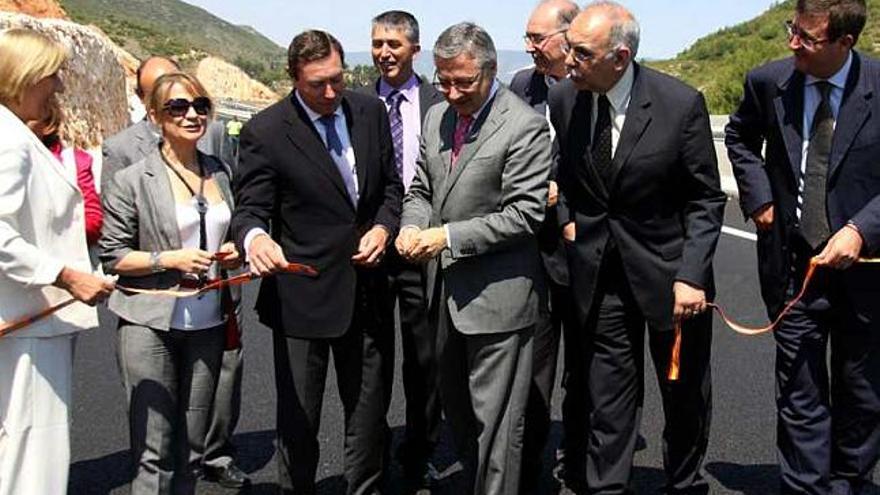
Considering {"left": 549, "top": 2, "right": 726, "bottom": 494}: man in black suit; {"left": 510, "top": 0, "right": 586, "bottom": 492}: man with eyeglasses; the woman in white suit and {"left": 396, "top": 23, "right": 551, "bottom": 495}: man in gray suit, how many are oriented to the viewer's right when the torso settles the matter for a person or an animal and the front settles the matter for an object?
1

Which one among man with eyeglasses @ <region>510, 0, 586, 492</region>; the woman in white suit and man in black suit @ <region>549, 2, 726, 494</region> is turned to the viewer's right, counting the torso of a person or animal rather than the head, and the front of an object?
the woman in white suit

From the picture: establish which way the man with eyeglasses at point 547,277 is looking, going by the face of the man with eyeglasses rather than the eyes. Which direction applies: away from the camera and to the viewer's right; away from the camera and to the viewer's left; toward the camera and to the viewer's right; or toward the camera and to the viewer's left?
toward the camera and to the viewer's left

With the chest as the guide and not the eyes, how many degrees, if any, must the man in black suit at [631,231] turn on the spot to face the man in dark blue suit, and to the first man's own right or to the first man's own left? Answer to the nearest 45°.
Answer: approximately 135° to the first man's own left

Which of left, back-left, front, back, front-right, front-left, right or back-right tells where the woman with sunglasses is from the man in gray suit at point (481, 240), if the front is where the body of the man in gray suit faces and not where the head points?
front-right

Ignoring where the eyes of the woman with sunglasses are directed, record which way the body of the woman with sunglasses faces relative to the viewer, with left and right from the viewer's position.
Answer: facing the viewer and to the right of the viewer

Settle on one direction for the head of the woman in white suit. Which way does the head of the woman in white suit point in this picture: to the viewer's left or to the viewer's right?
to the viewer's right

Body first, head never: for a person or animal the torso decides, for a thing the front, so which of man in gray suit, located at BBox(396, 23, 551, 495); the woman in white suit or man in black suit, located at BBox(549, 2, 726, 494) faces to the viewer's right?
the woman in white suit

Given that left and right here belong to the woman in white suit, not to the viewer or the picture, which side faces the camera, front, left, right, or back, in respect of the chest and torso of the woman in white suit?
right

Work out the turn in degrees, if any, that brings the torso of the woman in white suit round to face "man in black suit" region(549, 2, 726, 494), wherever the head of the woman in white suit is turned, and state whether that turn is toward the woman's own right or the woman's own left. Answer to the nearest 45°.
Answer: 0° — they already face them

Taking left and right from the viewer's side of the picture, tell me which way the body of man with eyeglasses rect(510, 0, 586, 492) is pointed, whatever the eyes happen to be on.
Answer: facing the viewer and to the left of the viewer

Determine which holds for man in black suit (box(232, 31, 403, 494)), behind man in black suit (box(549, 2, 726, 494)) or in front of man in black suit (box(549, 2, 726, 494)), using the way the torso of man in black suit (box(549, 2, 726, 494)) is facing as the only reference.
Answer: in front
